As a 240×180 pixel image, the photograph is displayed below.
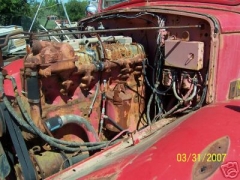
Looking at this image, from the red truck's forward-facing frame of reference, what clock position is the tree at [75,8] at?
The tree is roughly at 4 o'clock from the red truck.

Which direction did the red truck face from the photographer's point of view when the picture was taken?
facing the viewer and to the left of the viewer

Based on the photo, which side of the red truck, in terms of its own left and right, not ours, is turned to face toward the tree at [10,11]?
right
